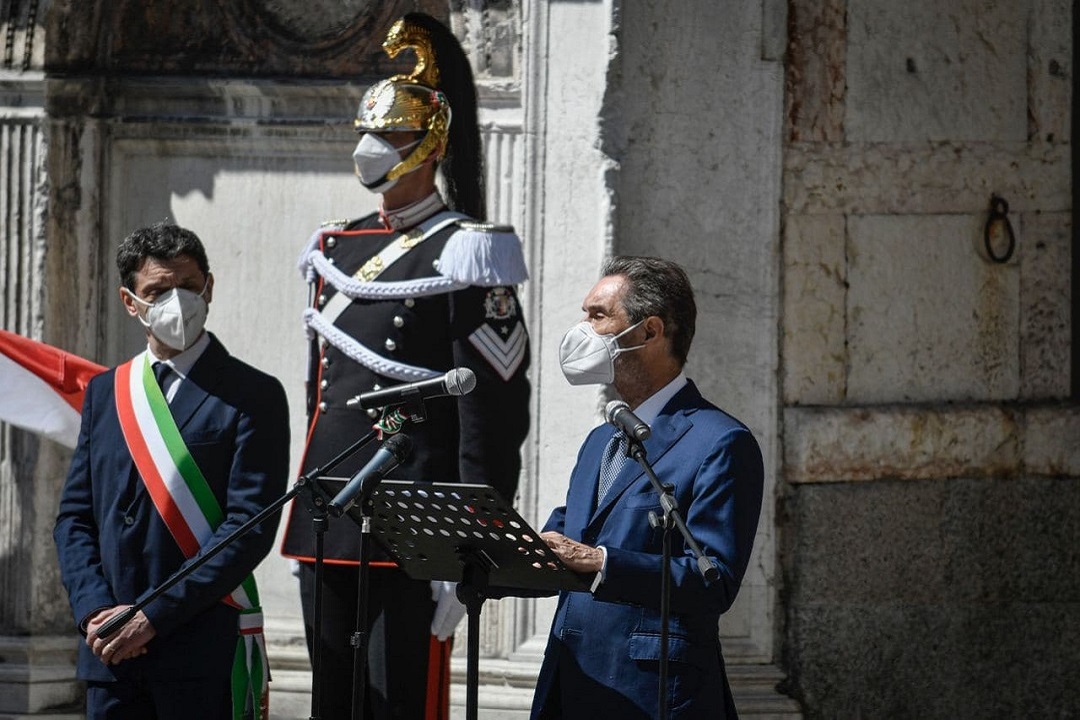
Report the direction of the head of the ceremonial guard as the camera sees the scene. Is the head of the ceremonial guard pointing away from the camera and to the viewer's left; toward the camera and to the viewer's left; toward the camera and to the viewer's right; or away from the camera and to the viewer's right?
toward the camera and to the viewer's left

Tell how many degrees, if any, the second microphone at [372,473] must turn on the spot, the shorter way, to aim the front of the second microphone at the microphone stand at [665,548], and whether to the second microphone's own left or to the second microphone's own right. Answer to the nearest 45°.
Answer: approximately 45° to the second microphone's own right

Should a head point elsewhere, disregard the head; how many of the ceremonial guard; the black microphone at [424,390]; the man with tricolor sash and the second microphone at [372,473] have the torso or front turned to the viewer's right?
2

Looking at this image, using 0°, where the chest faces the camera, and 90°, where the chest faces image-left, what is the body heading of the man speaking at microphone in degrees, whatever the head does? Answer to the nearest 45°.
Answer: approximately 45°

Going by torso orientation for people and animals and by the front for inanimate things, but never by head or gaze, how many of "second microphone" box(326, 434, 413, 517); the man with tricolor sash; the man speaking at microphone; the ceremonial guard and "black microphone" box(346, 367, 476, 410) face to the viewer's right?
2

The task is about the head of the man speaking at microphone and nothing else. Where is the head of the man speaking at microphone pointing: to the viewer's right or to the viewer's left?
to the viewer's left

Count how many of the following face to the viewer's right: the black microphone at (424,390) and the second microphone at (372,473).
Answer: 2

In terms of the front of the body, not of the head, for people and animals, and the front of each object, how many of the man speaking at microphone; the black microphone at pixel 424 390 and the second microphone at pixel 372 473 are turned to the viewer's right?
2

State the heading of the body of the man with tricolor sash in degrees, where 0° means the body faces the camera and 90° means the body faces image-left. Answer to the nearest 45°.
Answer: approximately 45°

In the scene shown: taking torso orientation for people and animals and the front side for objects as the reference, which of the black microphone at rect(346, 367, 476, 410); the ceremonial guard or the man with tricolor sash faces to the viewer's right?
the black microphone

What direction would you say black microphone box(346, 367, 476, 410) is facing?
to the viewer's right
